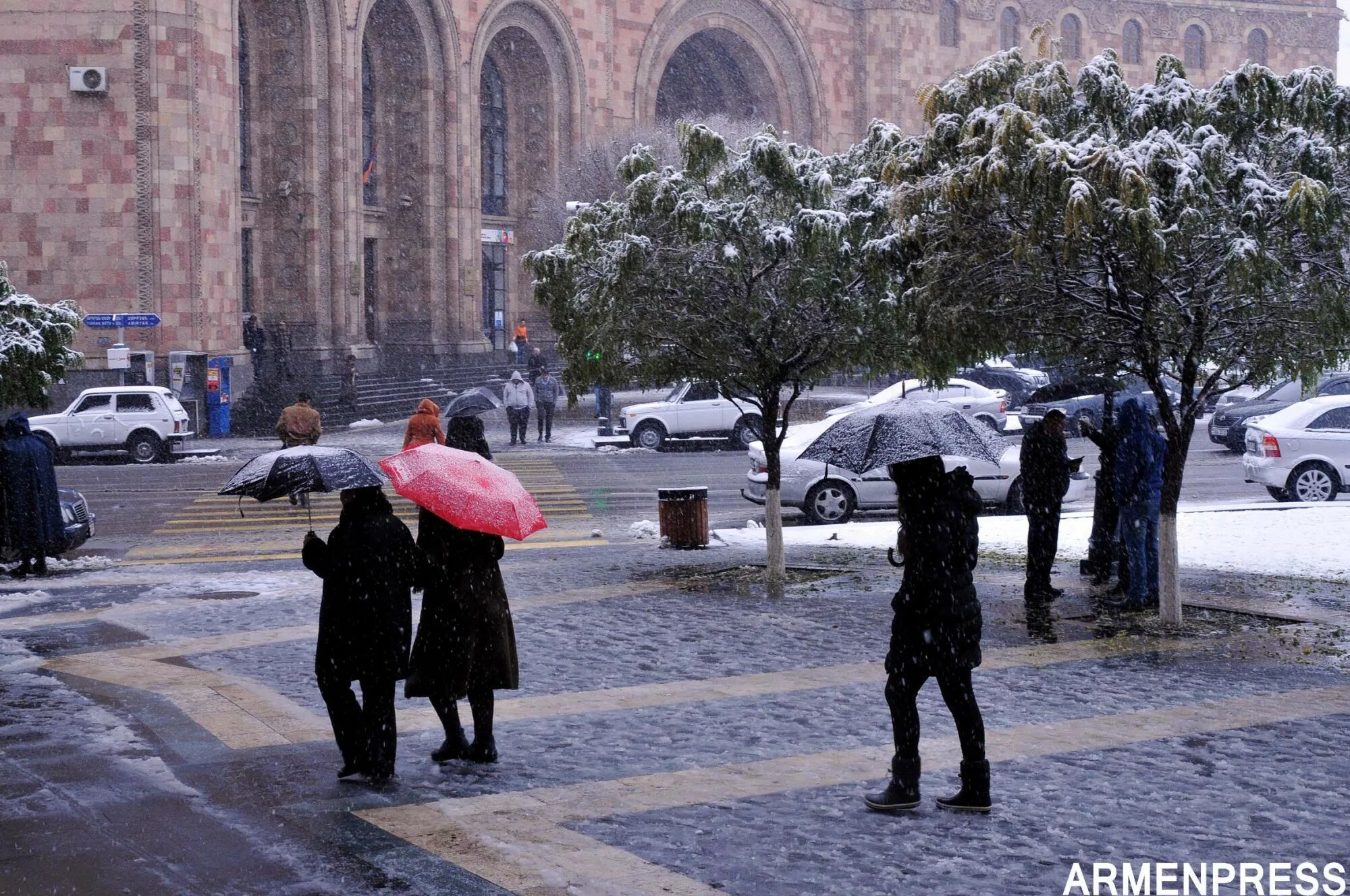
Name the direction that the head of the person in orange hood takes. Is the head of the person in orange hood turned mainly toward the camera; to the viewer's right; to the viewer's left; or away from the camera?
away from the camera

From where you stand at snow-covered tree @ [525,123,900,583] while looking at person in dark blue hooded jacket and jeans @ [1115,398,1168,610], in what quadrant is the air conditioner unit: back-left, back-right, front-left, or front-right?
back-left

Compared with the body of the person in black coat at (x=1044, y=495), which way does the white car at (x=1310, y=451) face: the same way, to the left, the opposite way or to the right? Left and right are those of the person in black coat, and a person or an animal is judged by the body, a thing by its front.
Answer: the same way

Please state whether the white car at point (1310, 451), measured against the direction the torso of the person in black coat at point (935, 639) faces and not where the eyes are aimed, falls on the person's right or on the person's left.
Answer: on the person's right

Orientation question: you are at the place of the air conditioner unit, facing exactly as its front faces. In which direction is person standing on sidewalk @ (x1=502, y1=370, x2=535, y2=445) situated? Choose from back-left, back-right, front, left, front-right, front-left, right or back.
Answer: front-left

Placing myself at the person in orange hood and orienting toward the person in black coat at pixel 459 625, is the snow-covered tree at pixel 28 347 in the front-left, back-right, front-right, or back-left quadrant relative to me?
back-right

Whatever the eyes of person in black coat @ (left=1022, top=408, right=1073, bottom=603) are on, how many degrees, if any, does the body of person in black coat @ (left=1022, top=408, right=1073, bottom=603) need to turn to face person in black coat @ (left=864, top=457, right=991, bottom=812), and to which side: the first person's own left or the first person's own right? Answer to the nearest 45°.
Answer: approximately 90° to the first person's own right

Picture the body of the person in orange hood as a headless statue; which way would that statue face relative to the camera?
away from the camera

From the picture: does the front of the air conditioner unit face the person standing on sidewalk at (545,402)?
no

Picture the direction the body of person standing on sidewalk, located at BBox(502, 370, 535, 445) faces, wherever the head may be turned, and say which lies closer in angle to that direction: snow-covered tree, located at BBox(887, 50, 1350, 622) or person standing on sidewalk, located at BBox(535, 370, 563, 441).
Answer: the snow-covered tree

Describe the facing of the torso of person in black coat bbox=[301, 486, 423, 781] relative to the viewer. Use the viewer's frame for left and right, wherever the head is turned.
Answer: facing away from the viewer and to the left of the viewer

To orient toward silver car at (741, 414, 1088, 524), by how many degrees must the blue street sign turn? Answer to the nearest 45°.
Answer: approximately 45° to its left

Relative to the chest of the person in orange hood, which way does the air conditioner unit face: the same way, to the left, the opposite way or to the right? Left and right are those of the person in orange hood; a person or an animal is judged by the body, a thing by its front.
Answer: the opposite way

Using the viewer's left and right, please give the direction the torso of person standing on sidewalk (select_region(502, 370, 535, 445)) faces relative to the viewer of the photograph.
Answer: facing the viewer

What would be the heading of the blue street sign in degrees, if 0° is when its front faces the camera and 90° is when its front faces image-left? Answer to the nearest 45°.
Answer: approximately 0°

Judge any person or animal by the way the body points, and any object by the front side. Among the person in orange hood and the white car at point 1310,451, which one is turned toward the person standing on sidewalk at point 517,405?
the person in orange hood

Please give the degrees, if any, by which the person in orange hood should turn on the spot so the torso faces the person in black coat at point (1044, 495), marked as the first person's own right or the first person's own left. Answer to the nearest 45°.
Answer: approximately 135° to the first person's own right
